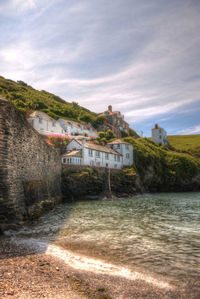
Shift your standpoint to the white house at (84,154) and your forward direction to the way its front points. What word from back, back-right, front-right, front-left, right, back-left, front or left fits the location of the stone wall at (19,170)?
front-right

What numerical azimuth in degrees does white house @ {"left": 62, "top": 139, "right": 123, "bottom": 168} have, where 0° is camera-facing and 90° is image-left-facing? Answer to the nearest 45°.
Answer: approximately 315°
